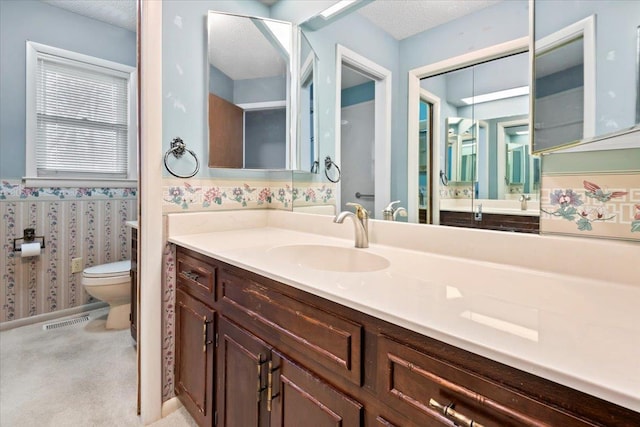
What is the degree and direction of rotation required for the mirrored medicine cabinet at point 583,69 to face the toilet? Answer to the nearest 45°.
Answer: approximately 45° to its right

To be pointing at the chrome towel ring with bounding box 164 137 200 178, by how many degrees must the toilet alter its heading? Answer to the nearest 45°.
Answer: approximately 90° to its left

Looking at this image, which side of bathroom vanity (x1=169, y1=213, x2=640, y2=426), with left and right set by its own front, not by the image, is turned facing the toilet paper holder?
right

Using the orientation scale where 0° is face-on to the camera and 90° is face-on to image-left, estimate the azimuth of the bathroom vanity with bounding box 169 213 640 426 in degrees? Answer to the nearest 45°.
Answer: approximately 45°

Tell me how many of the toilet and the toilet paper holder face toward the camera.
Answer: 1

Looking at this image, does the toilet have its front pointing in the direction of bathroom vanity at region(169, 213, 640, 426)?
no

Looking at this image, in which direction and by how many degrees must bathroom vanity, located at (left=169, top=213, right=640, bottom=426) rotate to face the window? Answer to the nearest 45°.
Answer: approximately 90° to its right

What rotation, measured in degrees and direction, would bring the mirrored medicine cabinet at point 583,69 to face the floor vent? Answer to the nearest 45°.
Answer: approximately 45° to its right

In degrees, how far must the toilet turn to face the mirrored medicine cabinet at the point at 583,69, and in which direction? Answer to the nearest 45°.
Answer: approximately 90° to its left
